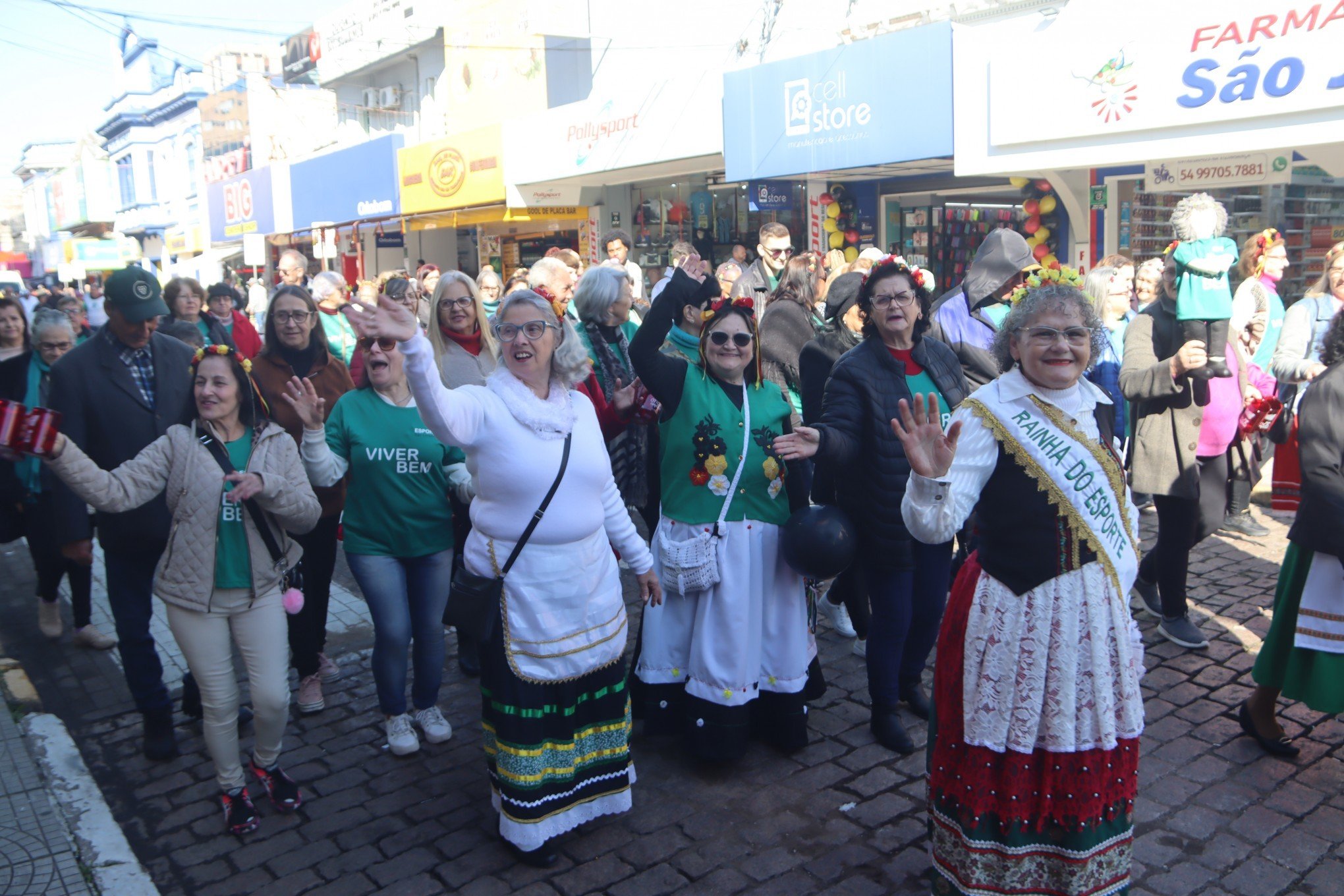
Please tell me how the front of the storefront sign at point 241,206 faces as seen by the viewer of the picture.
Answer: facing the viewer and to the left of the viewer

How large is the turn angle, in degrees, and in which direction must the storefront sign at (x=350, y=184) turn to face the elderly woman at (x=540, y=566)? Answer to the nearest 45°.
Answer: approximately 45° to its left

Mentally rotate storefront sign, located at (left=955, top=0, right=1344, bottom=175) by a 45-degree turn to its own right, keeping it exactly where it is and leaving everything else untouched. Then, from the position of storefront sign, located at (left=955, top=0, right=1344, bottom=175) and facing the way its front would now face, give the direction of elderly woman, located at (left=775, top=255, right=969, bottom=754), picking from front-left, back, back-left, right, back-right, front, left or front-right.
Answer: left

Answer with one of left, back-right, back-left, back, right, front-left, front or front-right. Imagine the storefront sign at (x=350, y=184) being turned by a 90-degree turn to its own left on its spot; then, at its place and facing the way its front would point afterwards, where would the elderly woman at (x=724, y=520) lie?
front-right

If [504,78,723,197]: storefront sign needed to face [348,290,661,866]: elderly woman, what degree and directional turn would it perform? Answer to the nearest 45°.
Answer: approximately 45° to its left

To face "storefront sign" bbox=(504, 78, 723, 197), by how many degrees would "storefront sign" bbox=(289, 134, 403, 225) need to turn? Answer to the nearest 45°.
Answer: approximately 45° to its left

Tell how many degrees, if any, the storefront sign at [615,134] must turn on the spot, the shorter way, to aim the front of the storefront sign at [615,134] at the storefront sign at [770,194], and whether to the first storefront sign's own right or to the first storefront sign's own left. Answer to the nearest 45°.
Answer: approximately 90° to the first storefront sign's own left

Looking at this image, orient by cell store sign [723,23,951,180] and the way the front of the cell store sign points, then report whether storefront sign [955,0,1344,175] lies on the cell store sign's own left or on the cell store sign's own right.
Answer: on the cell store sign's own left
